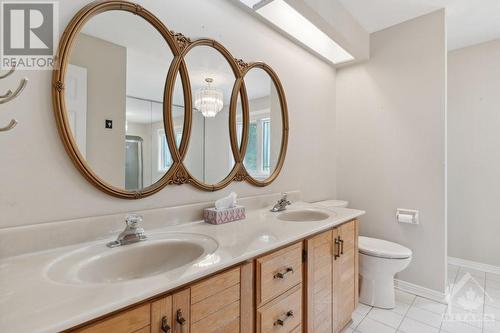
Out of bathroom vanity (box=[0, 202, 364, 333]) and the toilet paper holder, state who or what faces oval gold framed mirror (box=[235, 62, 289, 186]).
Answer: the toilet paper holder

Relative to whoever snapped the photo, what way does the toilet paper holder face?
facing the viewer and to the left of the viewer

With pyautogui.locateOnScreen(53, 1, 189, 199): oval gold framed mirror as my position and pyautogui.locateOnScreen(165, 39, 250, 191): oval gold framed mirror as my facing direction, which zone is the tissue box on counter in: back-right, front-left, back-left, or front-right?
front-right

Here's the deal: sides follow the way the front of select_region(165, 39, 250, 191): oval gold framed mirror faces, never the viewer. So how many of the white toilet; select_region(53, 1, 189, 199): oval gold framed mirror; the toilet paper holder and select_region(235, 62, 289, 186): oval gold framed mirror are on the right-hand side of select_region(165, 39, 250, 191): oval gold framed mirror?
1

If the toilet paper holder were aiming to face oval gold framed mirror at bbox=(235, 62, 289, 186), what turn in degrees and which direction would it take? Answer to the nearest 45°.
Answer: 0° — it already faces it

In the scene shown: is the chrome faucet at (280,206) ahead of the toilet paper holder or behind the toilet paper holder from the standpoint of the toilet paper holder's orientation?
ahead

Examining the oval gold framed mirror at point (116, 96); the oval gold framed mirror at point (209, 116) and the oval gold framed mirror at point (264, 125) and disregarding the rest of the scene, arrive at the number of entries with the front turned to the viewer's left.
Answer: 0

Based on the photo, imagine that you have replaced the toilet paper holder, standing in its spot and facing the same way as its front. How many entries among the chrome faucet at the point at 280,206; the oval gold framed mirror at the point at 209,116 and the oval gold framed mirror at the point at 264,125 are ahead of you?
3

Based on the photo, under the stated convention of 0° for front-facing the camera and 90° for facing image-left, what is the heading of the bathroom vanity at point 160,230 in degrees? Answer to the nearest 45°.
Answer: approximately 315°

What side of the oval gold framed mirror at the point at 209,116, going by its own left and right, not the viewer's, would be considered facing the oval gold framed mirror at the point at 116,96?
right

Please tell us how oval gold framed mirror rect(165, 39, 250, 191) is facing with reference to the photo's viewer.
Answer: facing the viewer and to the right of the viewer
